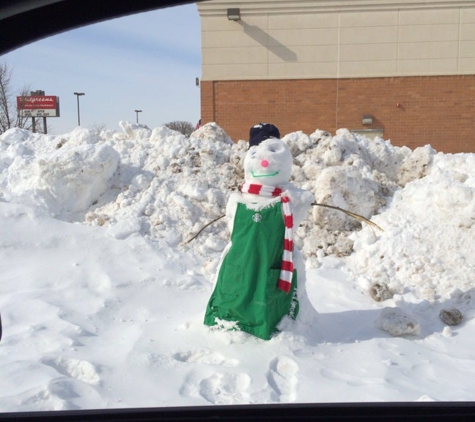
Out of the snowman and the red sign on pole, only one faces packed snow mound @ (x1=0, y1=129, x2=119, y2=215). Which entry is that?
the red sign on pole

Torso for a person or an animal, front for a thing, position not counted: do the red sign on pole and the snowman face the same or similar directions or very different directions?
same or similar directions

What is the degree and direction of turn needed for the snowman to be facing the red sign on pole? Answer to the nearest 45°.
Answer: approximately 135° to its right

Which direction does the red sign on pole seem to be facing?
toward the camera

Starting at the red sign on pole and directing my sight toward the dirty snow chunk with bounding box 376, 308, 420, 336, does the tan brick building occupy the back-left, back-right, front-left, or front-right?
front-left

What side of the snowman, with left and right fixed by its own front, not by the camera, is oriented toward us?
front

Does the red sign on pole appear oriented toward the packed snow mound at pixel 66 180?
yes

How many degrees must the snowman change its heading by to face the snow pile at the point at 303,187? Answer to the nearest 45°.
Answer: approximately 180°

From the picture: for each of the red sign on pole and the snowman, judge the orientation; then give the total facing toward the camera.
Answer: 2

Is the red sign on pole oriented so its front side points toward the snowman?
yes

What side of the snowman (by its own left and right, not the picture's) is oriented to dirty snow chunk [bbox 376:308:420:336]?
left

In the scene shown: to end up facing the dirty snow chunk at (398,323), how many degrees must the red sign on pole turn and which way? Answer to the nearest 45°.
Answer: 0° — it already faces it
